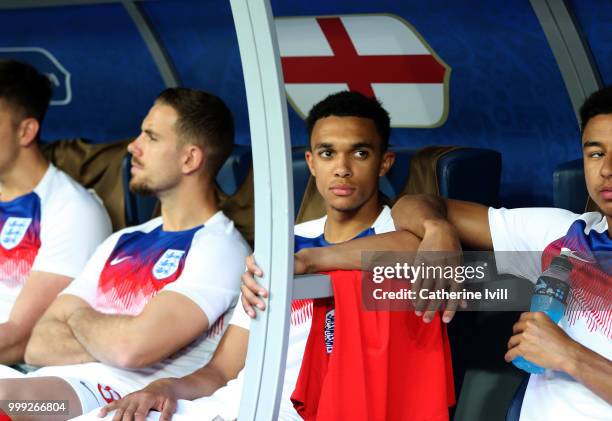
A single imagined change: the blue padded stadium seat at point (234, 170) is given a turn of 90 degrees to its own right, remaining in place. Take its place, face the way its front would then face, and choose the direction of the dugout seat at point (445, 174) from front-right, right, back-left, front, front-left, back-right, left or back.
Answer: back

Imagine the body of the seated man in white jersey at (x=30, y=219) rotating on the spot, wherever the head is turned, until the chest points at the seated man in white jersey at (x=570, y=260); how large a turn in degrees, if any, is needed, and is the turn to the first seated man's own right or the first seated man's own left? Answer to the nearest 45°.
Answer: approximately 90° to the first seated man's own left

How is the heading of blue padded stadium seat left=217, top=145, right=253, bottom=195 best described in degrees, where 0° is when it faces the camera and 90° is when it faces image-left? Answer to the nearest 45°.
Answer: approximately 45°

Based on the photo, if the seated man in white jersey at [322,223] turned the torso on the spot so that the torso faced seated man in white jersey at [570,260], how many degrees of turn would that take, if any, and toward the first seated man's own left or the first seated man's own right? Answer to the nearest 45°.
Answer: approximately 90° to the first seated man's own left

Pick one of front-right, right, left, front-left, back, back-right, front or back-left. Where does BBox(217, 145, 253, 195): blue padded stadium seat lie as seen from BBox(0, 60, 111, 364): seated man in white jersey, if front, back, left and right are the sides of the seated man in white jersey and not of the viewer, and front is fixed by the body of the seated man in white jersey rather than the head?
left

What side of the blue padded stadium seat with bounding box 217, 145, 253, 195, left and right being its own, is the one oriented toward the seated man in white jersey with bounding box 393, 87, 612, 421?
left

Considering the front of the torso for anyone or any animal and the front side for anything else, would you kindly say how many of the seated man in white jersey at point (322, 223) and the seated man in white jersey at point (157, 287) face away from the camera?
0

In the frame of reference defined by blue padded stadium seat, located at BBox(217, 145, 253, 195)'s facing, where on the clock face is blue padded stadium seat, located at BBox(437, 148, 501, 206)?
blue padded stadium seat, located at BBox(437, 148, 501, 206) is roughly at 9 o'clock from blue padded stadium seat, located at BBox(217, 145, 253, 195).
